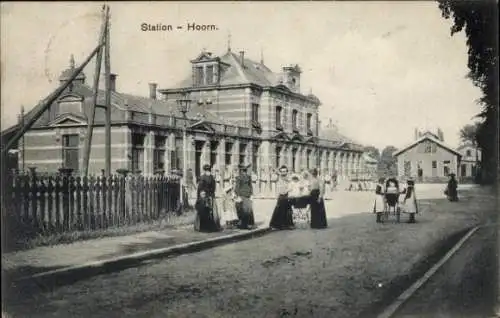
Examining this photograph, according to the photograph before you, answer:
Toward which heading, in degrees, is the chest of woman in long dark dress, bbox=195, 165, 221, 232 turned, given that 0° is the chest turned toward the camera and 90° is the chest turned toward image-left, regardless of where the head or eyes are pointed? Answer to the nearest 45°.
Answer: approximately 0°

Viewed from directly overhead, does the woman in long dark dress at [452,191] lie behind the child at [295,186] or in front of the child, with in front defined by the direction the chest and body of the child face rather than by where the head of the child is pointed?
behind

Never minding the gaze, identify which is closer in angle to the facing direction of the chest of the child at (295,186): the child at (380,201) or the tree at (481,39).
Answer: the tree

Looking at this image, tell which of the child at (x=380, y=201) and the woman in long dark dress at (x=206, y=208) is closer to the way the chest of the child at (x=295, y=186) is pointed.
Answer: the woman in long dark dress

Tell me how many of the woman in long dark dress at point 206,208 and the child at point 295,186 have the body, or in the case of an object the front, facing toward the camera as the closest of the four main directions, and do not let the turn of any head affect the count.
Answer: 2
